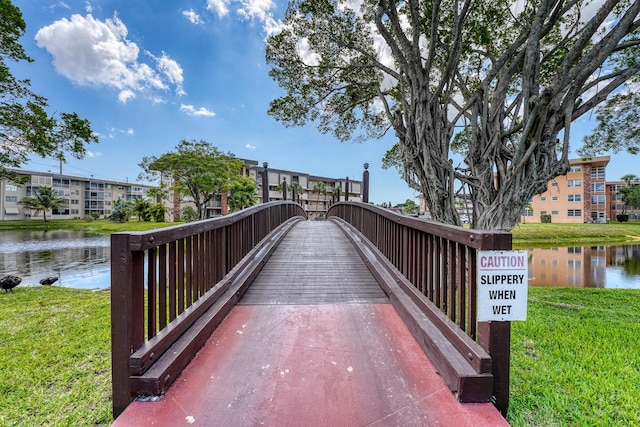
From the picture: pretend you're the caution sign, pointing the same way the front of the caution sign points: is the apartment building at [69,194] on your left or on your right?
on your right

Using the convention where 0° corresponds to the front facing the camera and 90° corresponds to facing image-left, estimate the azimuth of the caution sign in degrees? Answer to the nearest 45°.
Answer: approximately 0°

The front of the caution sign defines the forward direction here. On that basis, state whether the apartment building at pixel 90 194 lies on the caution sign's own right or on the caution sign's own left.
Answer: on the caution sign's own right

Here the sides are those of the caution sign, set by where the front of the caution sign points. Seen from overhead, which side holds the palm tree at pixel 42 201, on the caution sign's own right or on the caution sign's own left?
on the caution sign's own right

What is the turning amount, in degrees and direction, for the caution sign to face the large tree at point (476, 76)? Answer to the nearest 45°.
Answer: approximately 180°

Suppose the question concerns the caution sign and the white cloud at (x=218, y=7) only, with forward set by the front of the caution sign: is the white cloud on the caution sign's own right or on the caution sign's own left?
on the caution sign's own right

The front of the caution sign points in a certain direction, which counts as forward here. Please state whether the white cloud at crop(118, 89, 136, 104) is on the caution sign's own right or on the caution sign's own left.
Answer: on the caution sign's own right

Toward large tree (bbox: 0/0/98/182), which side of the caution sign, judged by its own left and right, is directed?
right
